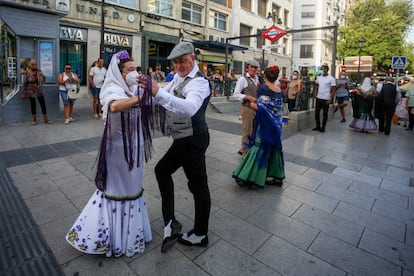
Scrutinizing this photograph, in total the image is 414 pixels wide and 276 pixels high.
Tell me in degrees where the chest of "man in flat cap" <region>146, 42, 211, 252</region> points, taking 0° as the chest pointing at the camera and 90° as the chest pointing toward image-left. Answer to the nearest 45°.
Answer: approximately 45°

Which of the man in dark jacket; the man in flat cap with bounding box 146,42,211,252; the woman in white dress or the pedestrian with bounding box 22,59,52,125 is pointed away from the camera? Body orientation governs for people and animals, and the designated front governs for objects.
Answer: the man in dark jacket

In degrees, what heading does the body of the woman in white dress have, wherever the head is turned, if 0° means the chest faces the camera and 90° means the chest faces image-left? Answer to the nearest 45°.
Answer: approximately 270°

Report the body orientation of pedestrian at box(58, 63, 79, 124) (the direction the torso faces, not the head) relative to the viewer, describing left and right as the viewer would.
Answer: facing the viewer

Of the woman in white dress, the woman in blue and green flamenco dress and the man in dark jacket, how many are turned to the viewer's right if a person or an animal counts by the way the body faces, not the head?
1

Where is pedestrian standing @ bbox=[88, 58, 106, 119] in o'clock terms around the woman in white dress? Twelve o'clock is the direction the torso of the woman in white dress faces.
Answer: The pedestrian standing is roughly at 9 o'clock from the woman in white dress.

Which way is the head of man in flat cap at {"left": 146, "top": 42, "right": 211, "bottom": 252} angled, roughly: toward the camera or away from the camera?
toward the camera

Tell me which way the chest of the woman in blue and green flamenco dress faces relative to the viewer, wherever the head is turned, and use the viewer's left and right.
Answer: facing away from the viewer and to the left of the viewer

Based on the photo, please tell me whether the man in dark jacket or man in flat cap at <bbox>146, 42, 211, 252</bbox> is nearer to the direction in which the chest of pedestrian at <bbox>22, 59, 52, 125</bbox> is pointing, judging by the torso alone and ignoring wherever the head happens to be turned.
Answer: the man in flat cap

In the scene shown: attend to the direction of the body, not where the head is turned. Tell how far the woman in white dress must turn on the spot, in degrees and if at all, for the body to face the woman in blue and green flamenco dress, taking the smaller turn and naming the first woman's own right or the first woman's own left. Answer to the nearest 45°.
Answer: approximately 45° to the first woman's own left

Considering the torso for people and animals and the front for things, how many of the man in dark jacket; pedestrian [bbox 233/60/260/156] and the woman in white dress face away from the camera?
1
